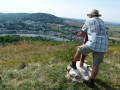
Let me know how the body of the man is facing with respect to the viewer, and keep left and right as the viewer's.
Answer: facing away from the viewer and to the left of the viewer
